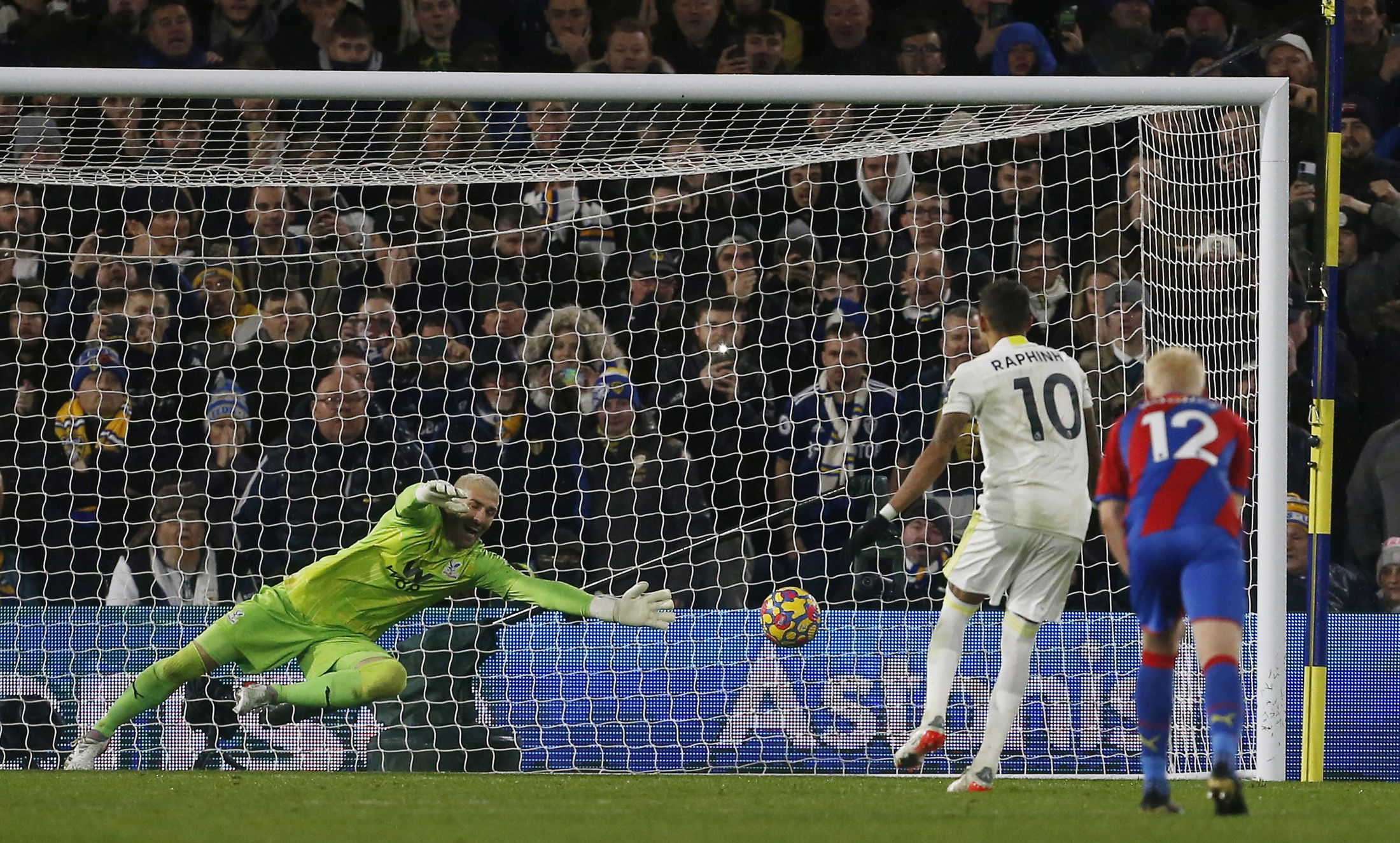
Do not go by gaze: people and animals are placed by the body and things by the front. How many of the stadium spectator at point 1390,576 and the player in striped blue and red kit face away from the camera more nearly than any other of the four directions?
1

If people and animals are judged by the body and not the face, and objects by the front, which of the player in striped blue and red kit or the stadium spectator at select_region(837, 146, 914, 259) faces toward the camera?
the stadium spectator

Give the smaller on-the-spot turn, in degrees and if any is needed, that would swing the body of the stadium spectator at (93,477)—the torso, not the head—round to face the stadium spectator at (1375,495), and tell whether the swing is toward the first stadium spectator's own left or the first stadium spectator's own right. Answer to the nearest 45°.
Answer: approximately 90° to the first stadium spectator's own left

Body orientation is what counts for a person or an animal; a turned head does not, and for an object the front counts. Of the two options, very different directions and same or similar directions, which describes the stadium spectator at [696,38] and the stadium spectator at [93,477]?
same or similar directions

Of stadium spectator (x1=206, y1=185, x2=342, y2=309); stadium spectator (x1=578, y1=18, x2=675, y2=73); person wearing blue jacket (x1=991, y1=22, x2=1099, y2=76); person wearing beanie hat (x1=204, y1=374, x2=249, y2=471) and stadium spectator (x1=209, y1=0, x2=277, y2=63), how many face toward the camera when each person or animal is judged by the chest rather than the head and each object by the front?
5

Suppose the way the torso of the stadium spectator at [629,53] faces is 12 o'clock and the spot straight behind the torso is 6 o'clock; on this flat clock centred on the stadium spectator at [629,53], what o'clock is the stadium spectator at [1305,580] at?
the stadium spectator at [1305,580] is roughly at 10 o'clock from the stadium spectator at [629,53].

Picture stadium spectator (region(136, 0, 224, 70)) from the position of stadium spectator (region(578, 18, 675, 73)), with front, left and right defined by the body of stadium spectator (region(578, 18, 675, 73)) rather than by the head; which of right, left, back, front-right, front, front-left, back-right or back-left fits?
right

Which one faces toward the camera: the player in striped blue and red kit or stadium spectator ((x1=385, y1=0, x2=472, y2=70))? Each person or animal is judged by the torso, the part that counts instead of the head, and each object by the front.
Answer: the stadium spectator

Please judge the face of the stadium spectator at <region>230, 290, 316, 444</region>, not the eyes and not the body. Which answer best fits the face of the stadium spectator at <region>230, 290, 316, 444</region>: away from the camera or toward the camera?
toward the camera

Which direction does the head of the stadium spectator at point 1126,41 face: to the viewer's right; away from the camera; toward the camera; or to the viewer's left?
toward the camera

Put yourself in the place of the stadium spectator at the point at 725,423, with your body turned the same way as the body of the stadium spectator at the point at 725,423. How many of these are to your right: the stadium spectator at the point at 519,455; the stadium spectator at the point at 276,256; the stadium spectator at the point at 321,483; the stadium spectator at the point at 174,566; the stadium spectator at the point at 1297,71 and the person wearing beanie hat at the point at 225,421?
5

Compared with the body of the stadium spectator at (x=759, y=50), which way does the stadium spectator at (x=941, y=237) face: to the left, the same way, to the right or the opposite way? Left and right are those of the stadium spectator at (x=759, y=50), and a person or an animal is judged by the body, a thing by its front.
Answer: the same way

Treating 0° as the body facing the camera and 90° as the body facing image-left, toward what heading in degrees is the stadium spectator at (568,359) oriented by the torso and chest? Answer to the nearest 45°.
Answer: approximately 0°

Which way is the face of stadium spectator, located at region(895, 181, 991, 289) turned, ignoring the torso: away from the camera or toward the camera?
toward the camera

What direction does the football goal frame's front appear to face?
toward the camera

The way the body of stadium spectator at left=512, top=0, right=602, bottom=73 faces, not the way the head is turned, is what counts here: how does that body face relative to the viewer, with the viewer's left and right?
facing the viewer

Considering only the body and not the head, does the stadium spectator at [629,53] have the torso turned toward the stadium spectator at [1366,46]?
no

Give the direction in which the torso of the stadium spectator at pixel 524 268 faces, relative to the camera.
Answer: toward the camera
